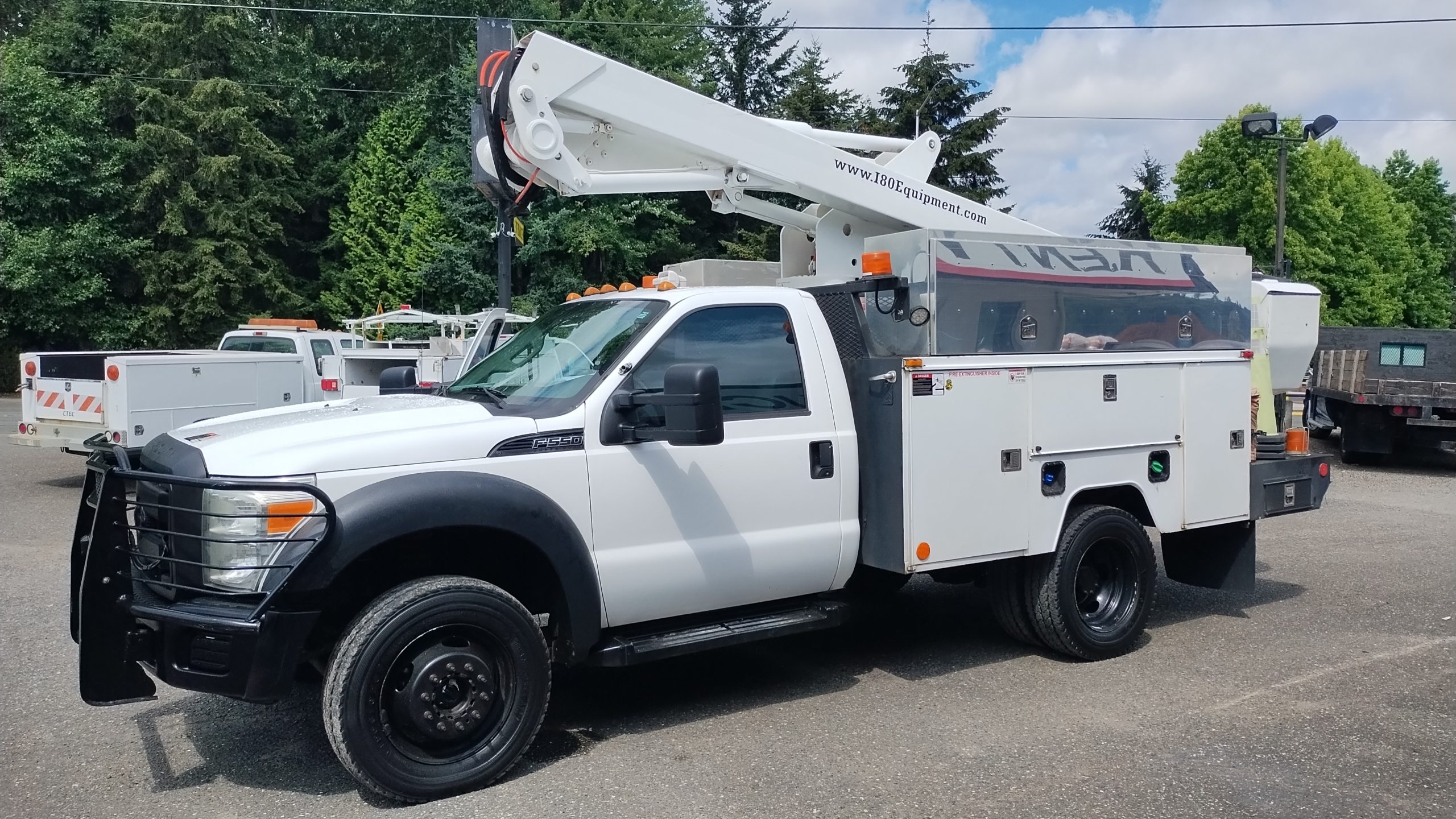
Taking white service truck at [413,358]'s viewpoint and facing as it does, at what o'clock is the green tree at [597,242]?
The green tree is roughly at 11 o'clock from the white service truck.

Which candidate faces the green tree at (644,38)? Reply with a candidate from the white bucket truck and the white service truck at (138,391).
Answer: the white service truck

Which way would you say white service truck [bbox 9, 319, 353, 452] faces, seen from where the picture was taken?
facing away from the viewer and to the right of the viewer

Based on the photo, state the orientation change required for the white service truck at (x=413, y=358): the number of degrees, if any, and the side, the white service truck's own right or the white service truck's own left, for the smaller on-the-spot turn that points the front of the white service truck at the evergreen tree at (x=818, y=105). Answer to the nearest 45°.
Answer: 0° — it already faces it

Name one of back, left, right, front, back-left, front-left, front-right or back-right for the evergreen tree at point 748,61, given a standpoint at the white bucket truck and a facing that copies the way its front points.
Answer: back-right

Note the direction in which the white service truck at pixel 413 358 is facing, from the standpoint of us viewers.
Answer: facing away from the viewer and to the right of the viewer

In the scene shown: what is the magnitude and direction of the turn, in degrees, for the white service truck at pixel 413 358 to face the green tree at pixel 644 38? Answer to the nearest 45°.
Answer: approximately 45° to its left

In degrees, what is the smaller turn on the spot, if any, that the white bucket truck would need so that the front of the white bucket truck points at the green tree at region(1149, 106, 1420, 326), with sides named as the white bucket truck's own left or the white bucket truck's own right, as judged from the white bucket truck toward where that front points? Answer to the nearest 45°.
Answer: approximately 180°

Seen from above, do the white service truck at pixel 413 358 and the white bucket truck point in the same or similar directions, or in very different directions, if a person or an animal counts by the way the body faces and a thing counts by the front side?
very different directions

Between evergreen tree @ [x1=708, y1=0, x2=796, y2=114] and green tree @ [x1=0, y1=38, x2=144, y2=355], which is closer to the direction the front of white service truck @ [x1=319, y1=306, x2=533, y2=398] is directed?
the evergreen tree

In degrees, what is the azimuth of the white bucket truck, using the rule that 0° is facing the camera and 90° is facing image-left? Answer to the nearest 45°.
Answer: approximately 45°

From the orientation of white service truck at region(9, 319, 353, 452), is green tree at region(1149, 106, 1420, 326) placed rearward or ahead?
ahead
